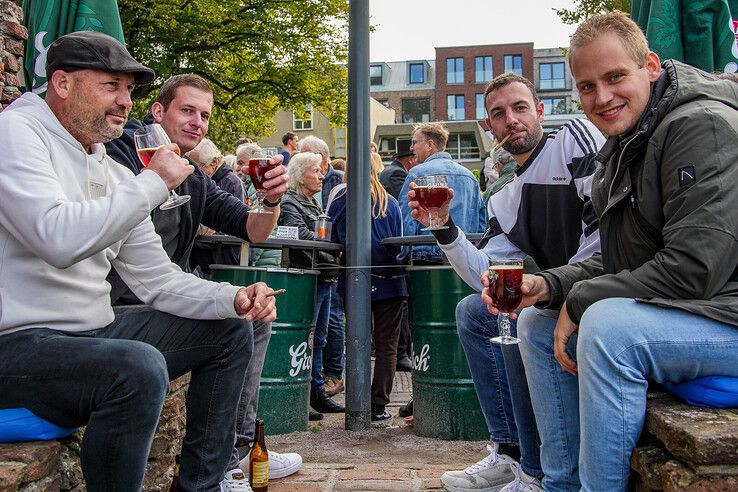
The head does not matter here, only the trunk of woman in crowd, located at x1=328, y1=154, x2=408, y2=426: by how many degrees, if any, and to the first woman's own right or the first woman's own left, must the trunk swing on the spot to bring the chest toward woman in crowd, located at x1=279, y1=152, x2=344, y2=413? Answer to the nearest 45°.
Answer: approximately 45° to the first woman's own left

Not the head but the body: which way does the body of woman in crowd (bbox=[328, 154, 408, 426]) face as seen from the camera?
away from the camera

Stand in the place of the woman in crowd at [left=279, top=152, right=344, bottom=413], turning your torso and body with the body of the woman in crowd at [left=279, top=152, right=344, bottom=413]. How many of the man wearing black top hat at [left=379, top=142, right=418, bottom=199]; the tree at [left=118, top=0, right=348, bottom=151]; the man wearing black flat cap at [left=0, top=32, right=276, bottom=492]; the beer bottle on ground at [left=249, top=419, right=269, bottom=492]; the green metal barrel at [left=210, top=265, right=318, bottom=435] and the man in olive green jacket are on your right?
4

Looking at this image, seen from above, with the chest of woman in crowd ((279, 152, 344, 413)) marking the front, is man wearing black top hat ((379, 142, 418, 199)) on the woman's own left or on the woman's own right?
on the woman's own left

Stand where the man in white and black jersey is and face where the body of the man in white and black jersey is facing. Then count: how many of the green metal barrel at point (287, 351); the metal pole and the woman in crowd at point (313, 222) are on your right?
3

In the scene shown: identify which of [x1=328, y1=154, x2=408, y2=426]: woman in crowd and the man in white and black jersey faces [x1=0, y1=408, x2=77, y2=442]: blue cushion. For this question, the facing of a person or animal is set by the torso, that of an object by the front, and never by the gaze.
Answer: the man in white and black jersey

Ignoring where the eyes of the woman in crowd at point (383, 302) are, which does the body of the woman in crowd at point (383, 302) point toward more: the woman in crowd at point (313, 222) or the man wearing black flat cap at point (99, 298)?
the woman in crowd

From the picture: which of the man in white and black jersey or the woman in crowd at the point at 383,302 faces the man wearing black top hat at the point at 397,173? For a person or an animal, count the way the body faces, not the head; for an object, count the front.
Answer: the woman in crowd

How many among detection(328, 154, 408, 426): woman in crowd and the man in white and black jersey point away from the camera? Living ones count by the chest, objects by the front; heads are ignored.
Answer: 1

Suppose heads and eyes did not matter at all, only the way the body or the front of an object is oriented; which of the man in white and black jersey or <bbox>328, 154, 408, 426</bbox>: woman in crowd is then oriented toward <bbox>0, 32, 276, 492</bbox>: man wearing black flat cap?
the man in white and black jersey

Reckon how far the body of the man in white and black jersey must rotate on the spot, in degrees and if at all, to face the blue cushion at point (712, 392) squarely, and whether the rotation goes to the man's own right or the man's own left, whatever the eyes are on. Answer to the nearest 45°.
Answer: approximately 45° to the man's own left
